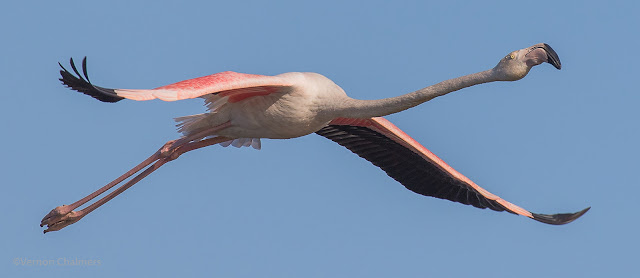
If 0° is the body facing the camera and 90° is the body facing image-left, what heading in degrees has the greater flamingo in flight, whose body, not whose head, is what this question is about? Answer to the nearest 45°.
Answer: approximately 315°
